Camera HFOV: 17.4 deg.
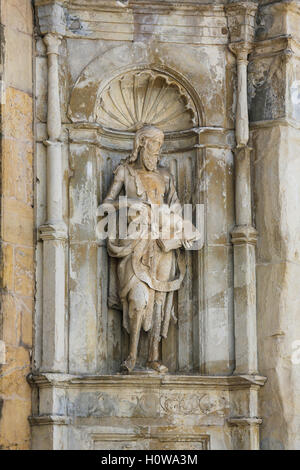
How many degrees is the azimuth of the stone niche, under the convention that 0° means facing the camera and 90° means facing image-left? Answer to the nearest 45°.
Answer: approximately 0°
